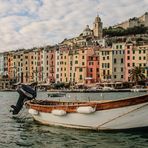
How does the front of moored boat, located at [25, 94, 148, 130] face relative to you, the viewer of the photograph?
facing to the right of the viewer
